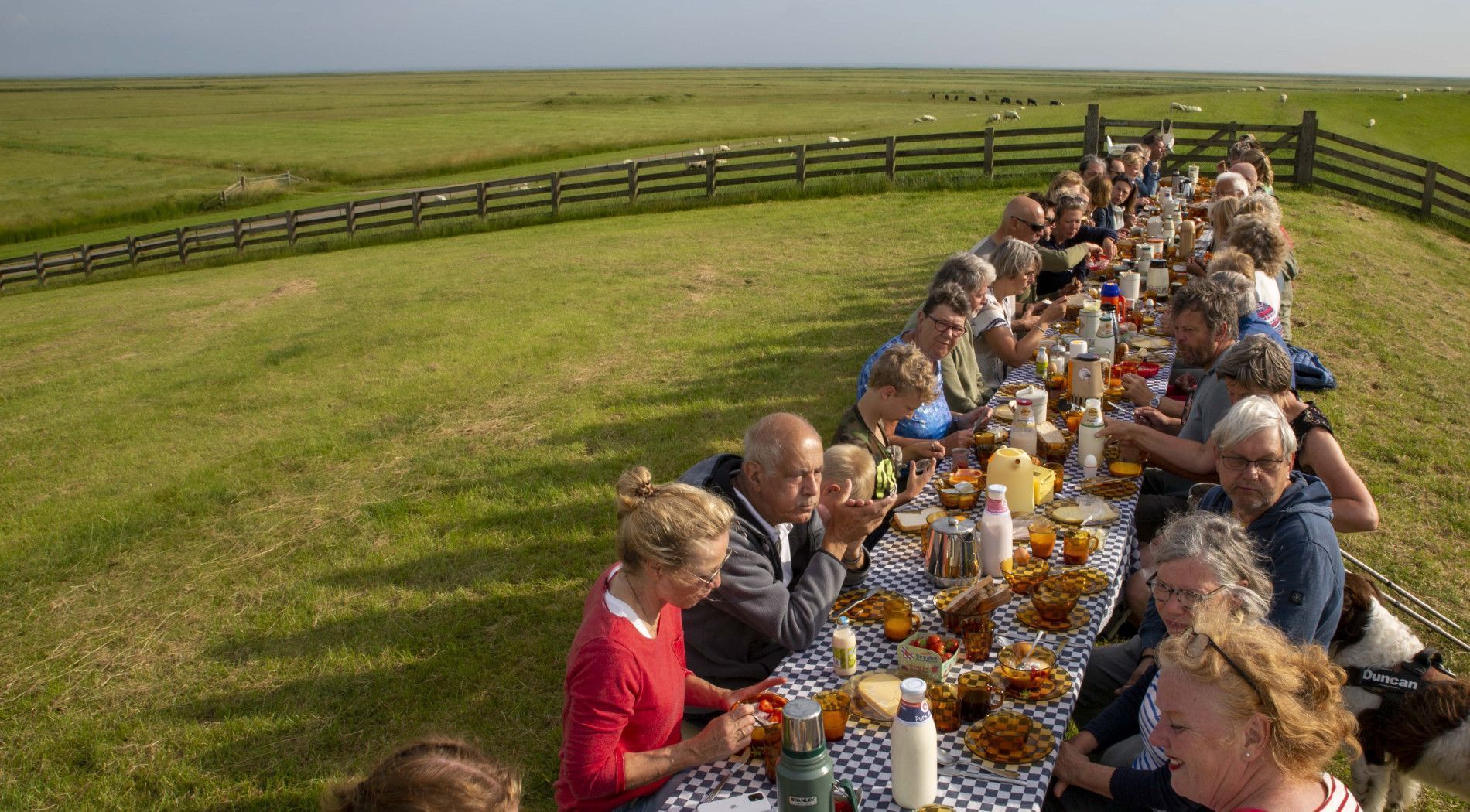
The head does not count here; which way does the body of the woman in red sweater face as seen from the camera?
to the viewer's right

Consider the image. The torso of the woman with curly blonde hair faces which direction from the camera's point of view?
to the viewer's left

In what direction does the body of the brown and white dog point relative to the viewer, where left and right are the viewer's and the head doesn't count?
facing to the left of the viewer

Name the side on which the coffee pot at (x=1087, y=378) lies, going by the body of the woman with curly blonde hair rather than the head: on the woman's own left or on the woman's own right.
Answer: on the woman's own right

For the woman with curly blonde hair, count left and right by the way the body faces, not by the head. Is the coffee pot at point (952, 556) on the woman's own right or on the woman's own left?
on the woman's own right

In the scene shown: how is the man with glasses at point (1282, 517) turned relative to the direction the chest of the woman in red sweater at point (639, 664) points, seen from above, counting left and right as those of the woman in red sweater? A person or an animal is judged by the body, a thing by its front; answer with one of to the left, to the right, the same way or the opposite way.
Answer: the opposite way

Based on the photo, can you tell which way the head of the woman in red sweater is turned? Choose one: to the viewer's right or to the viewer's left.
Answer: to the viewer's right
